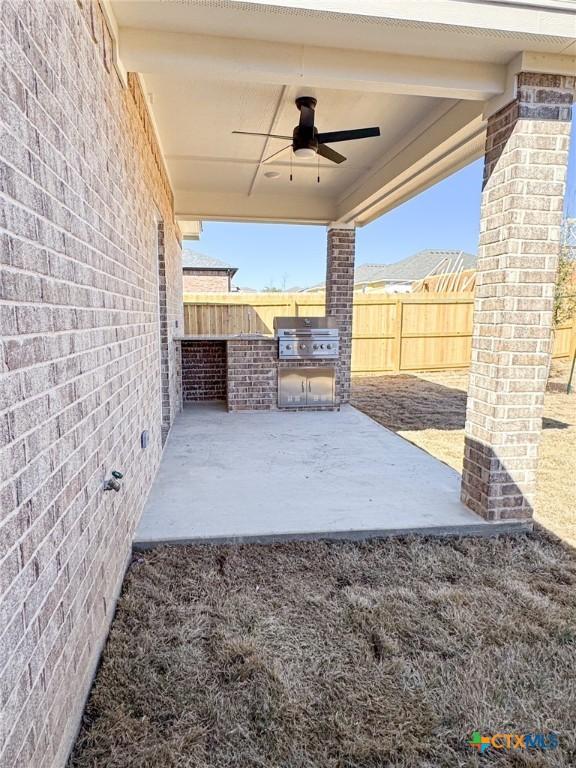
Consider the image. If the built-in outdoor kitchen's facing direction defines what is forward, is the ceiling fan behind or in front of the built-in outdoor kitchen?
in front

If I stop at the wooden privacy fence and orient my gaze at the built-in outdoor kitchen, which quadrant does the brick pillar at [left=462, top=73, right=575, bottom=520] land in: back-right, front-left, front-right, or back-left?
front-left

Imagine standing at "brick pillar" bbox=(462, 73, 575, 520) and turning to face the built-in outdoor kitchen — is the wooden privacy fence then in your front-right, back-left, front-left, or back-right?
front-right

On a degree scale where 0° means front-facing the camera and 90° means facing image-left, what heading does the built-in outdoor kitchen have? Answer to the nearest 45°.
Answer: approximately 0°

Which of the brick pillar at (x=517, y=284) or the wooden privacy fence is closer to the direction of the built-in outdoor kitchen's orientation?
the brick pillar

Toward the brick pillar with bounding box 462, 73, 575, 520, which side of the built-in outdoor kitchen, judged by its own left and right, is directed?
front

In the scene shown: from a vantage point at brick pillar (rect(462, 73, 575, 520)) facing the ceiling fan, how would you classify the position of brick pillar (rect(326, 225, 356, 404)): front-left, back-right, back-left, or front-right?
front-right
